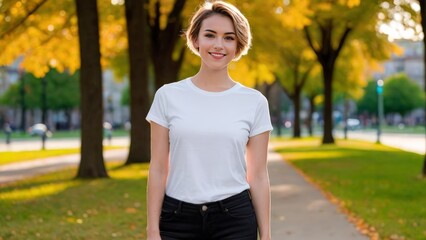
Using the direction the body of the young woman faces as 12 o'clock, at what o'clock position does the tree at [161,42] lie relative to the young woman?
The tree is roughly at 6 o'clock from the young woman.

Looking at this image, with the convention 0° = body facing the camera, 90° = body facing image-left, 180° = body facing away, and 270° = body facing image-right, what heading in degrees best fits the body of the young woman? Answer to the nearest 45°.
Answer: approximately 0°

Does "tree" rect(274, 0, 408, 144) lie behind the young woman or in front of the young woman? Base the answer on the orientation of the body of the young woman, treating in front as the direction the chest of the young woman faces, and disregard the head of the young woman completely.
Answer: behind
